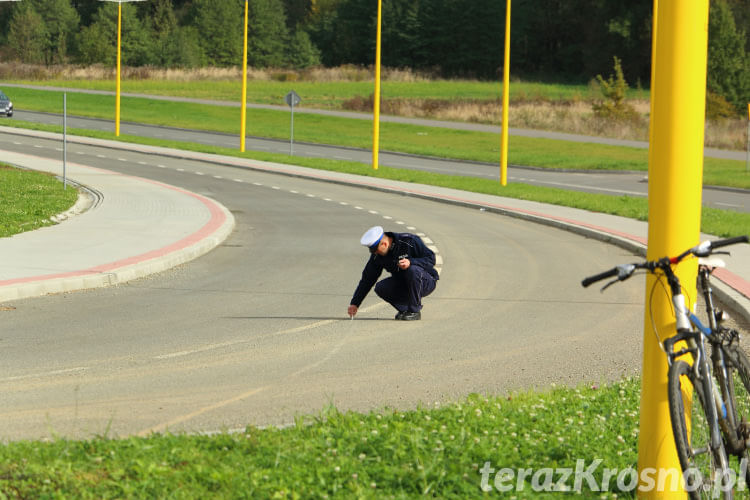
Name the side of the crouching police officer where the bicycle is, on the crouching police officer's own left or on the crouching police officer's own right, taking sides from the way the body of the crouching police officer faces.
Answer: on the crouching police officer's own left

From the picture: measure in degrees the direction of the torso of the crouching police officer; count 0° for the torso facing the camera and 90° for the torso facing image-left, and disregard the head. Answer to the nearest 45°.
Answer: approximately 45°

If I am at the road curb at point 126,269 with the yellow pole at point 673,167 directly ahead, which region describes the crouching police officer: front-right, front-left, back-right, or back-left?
front-left

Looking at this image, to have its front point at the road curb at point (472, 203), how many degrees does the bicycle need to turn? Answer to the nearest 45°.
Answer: approximately 135° to its right

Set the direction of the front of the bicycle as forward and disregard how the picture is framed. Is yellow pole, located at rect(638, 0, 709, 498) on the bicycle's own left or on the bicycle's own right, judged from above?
on the bicycle's own right

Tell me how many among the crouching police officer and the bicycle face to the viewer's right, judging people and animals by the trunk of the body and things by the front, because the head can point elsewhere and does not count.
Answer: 0

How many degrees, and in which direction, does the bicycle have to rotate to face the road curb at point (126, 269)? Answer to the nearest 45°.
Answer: approximately 90° to its right
